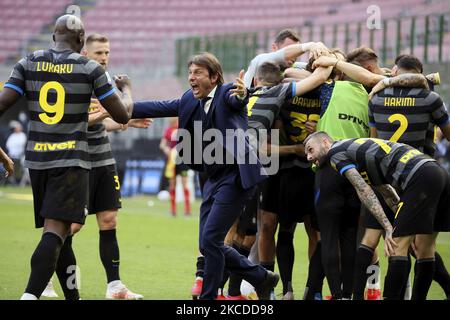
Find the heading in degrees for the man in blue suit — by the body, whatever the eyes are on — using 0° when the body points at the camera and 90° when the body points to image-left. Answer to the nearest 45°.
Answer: approximately 45°

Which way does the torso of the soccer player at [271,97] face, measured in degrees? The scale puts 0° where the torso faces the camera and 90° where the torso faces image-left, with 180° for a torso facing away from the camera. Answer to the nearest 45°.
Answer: approximately 225°

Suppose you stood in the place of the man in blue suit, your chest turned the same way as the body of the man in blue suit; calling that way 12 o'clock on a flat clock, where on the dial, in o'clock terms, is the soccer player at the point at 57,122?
The soccer player is roughly at 1 o'clock from the man in blue suit.

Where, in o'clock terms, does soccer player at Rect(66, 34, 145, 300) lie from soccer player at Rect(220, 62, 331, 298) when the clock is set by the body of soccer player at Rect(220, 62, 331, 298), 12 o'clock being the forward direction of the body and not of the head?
soccer player at Rect(66, 34, 145, 300) is roughly at 8 o'clock from soccer player at Rect(220, 62, 331, 298).

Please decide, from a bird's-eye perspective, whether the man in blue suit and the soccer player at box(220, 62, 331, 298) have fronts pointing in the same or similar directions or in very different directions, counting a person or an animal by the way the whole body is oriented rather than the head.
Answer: very different directions

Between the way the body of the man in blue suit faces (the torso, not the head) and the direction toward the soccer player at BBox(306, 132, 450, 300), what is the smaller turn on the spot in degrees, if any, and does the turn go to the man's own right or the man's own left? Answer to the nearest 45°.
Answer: approximately 135° to the man's own left

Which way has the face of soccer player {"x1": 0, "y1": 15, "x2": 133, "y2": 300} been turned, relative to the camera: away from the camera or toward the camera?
away from the camera

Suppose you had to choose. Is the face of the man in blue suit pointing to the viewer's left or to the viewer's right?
to the viewer's left

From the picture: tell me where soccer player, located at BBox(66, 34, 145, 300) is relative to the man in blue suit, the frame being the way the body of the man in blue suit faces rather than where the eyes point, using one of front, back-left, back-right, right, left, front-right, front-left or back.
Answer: right

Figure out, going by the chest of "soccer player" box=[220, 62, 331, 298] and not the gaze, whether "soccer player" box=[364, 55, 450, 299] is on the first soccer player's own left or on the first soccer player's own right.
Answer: on the first soccer player's own right

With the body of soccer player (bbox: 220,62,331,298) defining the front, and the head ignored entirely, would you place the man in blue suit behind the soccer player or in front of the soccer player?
behind
